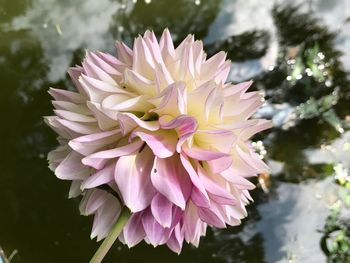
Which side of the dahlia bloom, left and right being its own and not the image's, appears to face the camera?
front
